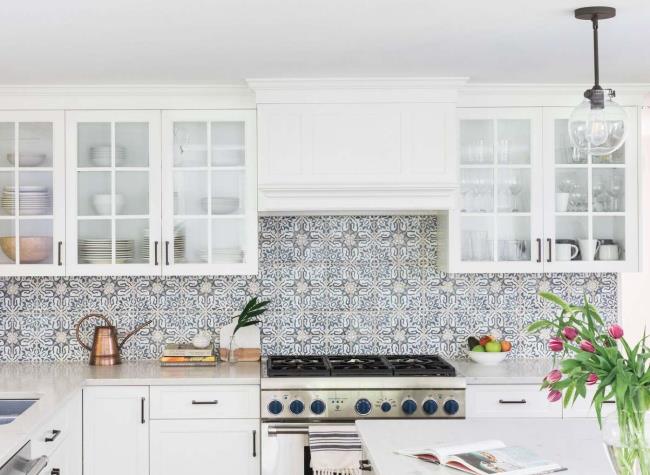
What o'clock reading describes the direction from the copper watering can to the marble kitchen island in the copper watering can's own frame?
The marble kitchen island is roughly at 2 o'clock from the copper watering can.

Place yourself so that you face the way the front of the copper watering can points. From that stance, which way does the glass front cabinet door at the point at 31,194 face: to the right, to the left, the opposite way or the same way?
to the right

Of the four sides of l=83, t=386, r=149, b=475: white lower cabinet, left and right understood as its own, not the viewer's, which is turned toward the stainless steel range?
left

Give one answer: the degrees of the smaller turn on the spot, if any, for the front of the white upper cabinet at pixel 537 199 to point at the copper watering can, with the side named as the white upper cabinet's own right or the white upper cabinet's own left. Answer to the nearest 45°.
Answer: approximately 90° to the white upper cabinet's own right

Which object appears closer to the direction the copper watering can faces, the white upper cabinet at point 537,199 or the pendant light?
the white upper cabinet

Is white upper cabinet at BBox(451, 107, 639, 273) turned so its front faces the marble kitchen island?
yes

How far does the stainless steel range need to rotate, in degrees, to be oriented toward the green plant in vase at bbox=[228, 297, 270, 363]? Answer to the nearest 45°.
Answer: approximately 135° to its right

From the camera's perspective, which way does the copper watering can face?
to the viewer's right

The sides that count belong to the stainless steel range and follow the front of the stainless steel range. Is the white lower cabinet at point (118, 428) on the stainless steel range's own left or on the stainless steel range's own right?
on the stainless steel range's own right

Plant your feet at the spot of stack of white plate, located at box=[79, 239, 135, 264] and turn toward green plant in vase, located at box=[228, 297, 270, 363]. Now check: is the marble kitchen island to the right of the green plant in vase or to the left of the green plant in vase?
right
